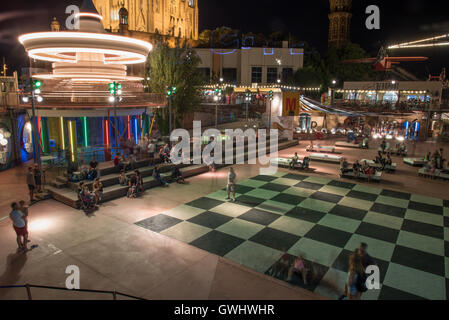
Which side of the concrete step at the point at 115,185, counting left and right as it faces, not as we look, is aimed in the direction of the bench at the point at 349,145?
left

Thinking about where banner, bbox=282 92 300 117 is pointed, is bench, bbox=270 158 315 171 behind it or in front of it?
in front

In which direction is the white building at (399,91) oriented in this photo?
toward the camera

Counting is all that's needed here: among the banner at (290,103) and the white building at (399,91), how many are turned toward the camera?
2

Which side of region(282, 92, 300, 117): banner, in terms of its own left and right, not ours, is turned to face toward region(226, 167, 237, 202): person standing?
front

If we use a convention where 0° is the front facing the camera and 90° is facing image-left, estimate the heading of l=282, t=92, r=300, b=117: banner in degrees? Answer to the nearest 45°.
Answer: approximately 0°

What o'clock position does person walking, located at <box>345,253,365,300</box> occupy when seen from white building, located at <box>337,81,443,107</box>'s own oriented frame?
The person walking is roughly at 12 o'clock from the white building.

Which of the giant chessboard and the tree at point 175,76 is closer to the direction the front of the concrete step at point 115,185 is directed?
the giant chessboard

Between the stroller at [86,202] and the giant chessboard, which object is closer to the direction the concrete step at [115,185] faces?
the giant chessboard

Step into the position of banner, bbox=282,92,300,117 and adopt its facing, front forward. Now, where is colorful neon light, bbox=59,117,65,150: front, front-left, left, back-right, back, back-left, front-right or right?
front-right

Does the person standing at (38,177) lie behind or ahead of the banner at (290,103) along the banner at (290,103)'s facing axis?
ahead

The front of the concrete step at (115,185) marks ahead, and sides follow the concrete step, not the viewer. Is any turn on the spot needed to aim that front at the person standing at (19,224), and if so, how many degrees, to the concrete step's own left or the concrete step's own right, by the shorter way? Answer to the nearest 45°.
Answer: approximately 45° to the concrete step's own right

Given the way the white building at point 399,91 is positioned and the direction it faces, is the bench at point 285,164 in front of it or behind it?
in front

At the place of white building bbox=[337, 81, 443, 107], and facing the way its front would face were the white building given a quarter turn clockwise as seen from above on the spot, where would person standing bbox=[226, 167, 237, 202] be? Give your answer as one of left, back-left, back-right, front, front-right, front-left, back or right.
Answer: left

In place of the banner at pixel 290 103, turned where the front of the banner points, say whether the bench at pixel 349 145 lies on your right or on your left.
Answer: on your left

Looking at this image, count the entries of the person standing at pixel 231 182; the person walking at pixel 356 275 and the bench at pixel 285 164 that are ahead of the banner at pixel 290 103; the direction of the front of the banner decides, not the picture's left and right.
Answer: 3
